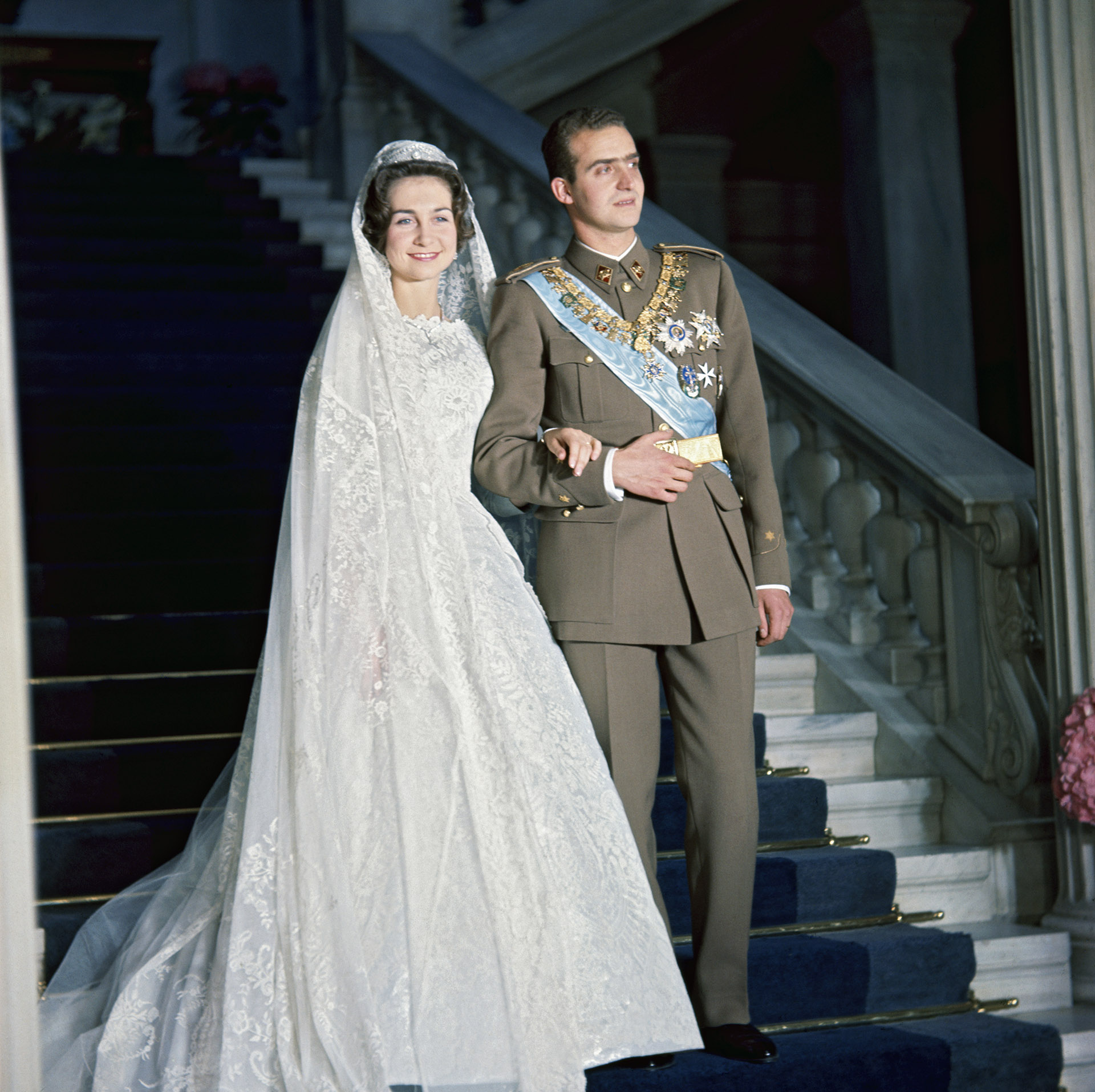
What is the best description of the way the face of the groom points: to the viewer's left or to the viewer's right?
to the viewer's right

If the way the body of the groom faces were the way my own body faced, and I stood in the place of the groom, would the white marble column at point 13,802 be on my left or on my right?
on my right

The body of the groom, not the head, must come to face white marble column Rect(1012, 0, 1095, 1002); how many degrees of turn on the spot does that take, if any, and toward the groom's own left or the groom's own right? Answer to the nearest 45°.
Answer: approximately 90° to the groom's own left

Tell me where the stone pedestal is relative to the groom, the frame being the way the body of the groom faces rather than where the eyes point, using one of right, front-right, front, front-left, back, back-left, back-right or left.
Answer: back-left

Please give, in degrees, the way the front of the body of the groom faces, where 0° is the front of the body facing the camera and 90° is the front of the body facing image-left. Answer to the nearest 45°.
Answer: approximately 315°

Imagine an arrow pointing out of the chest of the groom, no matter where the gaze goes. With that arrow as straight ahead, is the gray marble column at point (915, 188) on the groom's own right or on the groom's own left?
on the groom's own left

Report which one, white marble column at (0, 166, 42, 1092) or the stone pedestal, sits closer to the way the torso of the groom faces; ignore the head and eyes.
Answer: the white marble column
